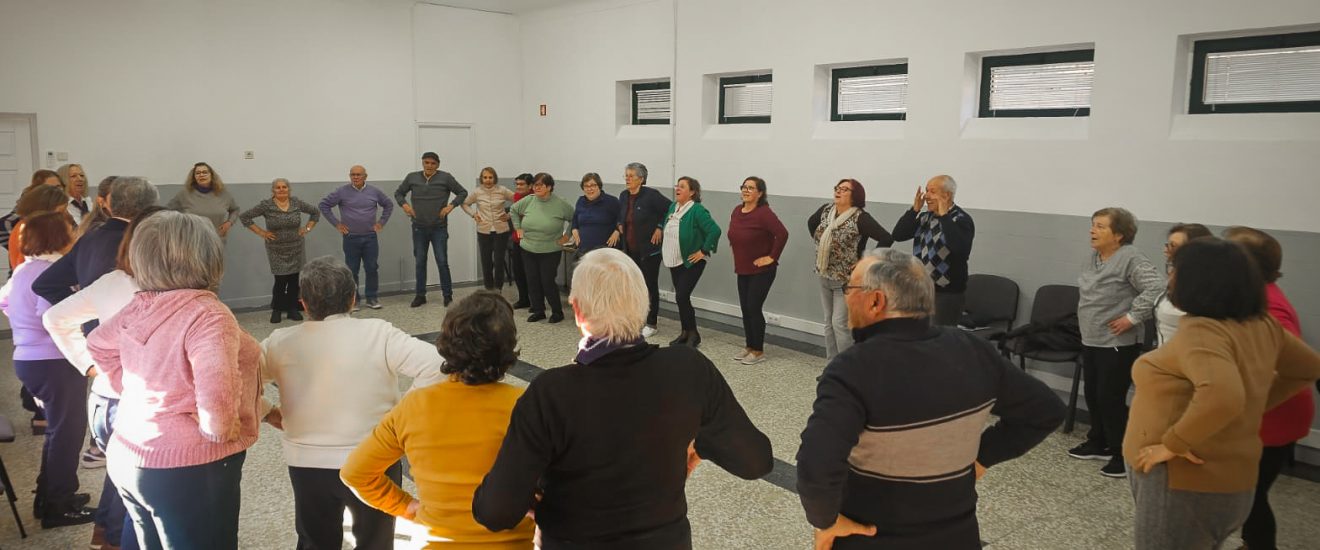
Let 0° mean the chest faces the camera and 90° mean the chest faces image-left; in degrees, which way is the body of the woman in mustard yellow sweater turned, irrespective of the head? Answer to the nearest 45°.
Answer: approximately 180°

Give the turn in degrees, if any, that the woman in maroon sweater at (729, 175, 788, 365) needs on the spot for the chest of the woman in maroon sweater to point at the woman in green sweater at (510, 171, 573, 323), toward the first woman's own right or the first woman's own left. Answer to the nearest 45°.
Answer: approximately 90° to the first woman's own right

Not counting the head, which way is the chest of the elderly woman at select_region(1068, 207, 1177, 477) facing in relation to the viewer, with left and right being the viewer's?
facing the viewer and to the left of the viewer

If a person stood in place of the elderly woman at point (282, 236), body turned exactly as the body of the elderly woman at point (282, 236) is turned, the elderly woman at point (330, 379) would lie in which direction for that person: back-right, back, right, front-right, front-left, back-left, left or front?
front

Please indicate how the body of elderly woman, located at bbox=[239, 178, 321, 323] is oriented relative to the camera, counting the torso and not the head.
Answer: toward the camera

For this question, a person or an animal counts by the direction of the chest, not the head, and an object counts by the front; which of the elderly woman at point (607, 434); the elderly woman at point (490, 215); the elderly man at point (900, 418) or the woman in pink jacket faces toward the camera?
the elderly woman at point (490, 215)

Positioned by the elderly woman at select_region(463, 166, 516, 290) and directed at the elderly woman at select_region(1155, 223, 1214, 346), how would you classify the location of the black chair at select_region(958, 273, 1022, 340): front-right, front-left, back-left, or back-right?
front-left

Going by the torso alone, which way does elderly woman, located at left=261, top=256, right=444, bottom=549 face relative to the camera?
away from the camera

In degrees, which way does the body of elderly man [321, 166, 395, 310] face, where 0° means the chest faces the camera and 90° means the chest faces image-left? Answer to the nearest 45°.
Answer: approximately 0°

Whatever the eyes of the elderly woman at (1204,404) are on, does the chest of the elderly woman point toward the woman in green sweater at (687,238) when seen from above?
yes

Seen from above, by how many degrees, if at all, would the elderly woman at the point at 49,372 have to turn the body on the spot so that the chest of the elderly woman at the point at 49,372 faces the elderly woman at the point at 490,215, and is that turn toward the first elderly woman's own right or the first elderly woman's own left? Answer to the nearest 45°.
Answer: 0° — they already face them

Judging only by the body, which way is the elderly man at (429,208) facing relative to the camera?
toward the camera

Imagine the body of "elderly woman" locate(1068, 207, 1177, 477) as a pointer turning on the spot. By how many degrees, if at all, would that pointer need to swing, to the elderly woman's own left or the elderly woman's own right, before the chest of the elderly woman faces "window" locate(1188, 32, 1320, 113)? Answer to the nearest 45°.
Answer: approximately 180°

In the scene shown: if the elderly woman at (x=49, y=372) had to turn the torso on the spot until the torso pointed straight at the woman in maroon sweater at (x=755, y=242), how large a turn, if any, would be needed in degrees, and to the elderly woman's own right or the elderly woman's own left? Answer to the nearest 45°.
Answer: approximately 45° to the elderly woman's own right

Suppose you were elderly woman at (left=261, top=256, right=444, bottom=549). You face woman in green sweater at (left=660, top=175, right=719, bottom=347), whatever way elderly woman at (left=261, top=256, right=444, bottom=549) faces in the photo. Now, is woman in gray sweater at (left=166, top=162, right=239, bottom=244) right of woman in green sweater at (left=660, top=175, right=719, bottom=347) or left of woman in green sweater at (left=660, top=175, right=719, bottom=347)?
left

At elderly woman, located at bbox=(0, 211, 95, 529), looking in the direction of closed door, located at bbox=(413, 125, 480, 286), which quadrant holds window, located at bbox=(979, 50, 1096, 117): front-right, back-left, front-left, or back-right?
front-right

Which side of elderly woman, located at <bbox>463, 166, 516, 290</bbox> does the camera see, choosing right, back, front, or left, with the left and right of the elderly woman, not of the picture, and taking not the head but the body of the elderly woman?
front

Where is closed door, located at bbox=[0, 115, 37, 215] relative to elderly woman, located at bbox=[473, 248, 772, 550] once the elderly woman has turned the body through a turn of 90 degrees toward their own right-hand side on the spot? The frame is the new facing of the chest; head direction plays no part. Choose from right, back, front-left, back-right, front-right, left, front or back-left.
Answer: back-left

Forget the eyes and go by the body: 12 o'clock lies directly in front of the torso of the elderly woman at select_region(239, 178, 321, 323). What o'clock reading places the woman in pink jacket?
The woman in pink jacket is roughly at 12 o'clock from the elderly woman.

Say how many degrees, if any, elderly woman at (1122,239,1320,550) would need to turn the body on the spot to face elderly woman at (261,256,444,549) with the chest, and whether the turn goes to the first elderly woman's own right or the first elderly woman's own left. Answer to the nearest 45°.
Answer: approximately 90° to the first elderly woman's own left
